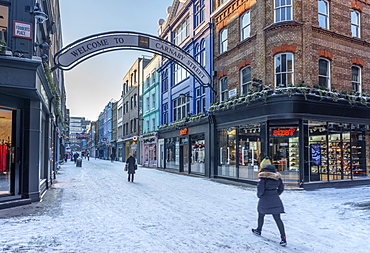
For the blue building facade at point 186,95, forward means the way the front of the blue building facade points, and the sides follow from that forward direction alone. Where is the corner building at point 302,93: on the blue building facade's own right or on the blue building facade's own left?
on the blue building facade's own left

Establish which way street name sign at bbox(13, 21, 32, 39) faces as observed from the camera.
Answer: facing the viewer and to the right of the viewer

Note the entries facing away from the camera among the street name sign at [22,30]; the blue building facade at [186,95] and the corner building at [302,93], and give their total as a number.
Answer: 0

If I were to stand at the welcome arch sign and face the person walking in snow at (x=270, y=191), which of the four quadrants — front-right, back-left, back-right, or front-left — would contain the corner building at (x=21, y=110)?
front-right

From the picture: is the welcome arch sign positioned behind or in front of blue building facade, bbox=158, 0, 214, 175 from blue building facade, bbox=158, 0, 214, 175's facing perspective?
in front

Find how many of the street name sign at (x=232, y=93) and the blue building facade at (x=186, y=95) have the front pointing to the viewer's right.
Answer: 0

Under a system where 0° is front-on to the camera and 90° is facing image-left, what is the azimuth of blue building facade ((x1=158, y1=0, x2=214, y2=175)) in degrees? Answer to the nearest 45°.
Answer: approximately 45°

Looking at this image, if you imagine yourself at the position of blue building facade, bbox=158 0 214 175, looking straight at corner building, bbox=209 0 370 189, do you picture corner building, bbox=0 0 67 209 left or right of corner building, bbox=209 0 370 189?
right

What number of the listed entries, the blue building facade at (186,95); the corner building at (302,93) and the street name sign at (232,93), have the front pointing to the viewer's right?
0

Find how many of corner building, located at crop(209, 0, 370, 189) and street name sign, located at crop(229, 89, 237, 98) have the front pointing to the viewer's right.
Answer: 0

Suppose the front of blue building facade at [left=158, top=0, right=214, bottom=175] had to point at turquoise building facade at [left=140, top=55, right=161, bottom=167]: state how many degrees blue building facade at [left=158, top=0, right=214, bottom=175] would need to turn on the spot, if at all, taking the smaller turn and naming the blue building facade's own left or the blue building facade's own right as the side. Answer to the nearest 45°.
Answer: approximately 135° to the blue building facade's own right

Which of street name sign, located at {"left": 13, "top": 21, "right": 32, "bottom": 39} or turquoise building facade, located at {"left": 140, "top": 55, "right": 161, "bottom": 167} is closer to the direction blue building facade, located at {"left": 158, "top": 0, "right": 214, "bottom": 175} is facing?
the street name sign
